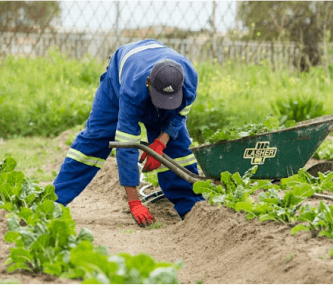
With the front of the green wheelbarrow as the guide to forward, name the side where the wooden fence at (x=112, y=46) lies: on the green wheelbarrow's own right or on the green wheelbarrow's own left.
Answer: on the green wheelbarrow's own left

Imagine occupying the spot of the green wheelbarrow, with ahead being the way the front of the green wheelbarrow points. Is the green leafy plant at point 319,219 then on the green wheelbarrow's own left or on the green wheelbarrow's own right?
on the green wheelbarrow's own right

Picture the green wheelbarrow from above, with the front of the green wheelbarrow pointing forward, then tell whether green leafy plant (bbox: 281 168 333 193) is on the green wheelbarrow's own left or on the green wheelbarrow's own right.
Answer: on the green wheelbarrow's own right

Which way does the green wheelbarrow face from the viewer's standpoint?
to the viewer's right

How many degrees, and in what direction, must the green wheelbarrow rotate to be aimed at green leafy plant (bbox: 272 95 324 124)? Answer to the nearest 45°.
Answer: approximately 90° to its left
